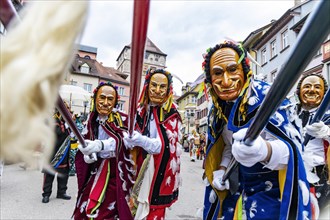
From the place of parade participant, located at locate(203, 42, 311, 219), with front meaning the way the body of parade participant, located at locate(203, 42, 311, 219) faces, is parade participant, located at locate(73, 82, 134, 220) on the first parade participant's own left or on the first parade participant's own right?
on the first parade participant's own right

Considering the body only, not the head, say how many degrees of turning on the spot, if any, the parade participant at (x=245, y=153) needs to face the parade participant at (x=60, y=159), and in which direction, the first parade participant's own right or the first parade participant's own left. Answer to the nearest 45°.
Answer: approximately 90° to the first parade participant's own right

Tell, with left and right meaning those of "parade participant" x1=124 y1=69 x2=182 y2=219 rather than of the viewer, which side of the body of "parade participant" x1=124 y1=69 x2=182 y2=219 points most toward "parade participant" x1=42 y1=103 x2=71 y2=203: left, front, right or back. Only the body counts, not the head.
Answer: right

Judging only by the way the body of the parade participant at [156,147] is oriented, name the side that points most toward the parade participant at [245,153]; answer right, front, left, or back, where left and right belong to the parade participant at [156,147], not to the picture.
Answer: left

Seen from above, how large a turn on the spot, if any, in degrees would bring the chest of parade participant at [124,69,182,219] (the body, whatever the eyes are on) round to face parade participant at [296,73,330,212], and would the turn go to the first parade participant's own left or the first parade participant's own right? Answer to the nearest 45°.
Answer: approximately 135° to the first parade participant's own left

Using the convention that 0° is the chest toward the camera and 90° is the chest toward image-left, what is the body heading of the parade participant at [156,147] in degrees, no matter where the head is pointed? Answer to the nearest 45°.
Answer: approximately 45°

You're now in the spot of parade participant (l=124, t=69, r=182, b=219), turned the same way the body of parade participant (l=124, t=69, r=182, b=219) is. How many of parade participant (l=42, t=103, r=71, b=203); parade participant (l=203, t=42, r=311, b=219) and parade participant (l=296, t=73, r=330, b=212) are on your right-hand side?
1

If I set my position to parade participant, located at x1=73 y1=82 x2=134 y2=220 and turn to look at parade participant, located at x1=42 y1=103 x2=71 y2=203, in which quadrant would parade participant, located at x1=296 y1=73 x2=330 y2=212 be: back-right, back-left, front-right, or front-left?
back-right

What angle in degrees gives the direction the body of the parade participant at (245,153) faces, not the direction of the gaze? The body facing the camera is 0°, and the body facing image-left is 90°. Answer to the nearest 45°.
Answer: approximately 45°

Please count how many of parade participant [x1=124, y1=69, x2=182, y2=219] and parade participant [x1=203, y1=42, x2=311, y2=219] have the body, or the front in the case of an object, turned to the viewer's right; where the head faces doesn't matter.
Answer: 0

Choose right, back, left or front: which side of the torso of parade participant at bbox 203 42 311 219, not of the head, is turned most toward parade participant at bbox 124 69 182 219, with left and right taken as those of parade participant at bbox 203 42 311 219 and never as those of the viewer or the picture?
right

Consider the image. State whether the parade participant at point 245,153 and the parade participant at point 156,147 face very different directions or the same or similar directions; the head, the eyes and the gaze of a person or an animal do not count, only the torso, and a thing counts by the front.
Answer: same or similar directions
